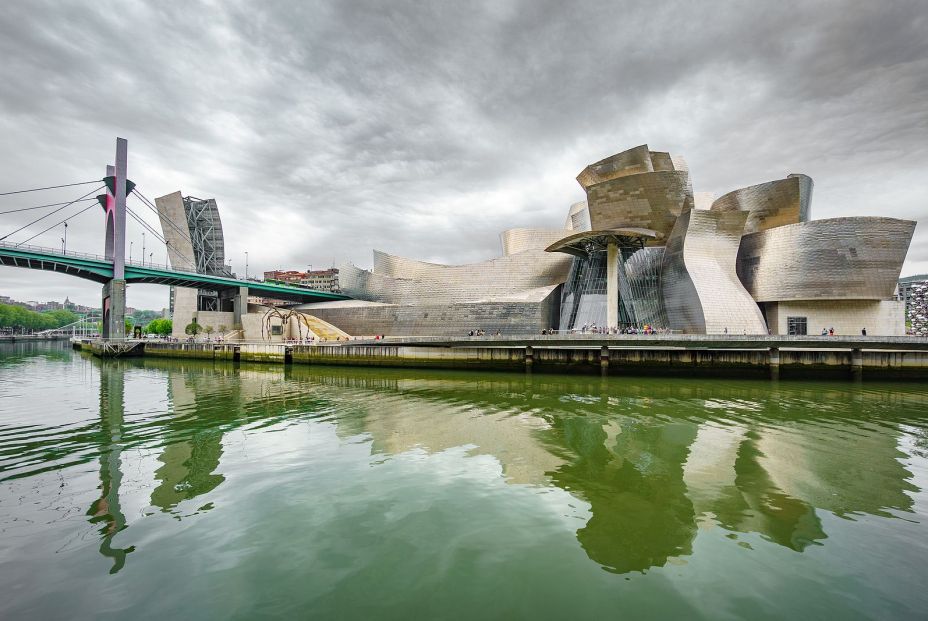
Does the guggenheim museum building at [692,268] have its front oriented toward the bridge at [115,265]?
no

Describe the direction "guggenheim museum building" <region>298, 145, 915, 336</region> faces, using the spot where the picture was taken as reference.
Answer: facing the viewer
